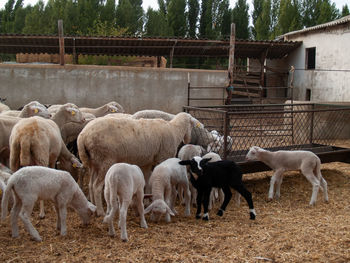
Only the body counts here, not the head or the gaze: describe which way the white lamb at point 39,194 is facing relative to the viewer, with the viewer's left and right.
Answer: facing to the right of the viewer

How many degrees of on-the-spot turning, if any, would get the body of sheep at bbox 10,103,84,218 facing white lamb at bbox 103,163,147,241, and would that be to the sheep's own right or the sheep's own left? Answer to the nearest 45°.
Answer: approximately 90° to the sheep's own right

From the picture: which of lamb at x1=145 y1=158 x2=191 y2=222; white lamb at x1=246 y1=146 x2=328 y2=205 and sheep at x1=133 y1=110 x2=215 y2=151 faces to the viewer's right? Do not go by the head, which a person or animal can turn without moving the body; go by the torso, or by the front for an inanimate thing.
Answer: the sheep

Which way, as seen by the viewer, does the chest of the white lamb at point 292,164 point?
to the viewer's left

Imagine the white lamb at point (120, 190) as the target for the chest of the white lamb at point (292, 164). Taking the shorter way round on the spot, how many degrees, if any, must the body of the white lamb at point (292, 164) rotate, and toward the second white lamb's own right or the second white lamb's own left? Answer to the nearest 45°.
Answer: approximately 45° to the second white lamb's own left

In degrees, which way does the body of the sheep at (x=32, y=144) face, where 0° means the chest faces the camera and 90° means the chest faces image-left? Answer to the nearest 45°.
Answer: approximately 225°

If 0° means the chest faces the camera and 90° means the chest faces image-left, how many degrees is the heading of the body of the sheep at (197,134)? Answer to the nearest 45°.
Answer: approximately 270°

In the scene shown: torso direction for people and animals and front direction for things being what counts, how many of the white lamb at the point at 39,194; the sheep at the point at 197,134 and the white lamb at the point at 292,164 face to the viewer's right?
2

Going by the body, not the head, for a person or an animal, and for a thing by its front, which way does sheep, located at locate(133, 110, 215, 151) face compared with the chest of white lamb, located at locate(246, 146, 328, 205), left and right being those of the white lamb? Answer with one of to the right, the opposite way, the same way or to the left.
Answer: the opposite way

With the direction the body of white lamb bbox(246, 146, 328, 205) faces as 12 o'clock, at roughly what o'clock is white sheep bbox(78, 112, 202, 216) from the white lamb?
The white sheep is roughly at 11 o'clock from the white lamb.

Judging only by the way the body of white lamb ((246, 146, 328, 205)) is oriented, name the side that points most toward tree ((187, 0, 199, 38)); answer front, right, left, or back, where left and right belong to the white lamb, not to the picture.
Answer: right

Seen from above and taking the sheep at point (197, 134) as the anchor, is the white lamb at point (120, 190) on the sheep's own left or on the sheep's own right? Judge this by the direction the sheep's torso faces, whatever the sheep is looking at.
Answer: on the sheep's own right
